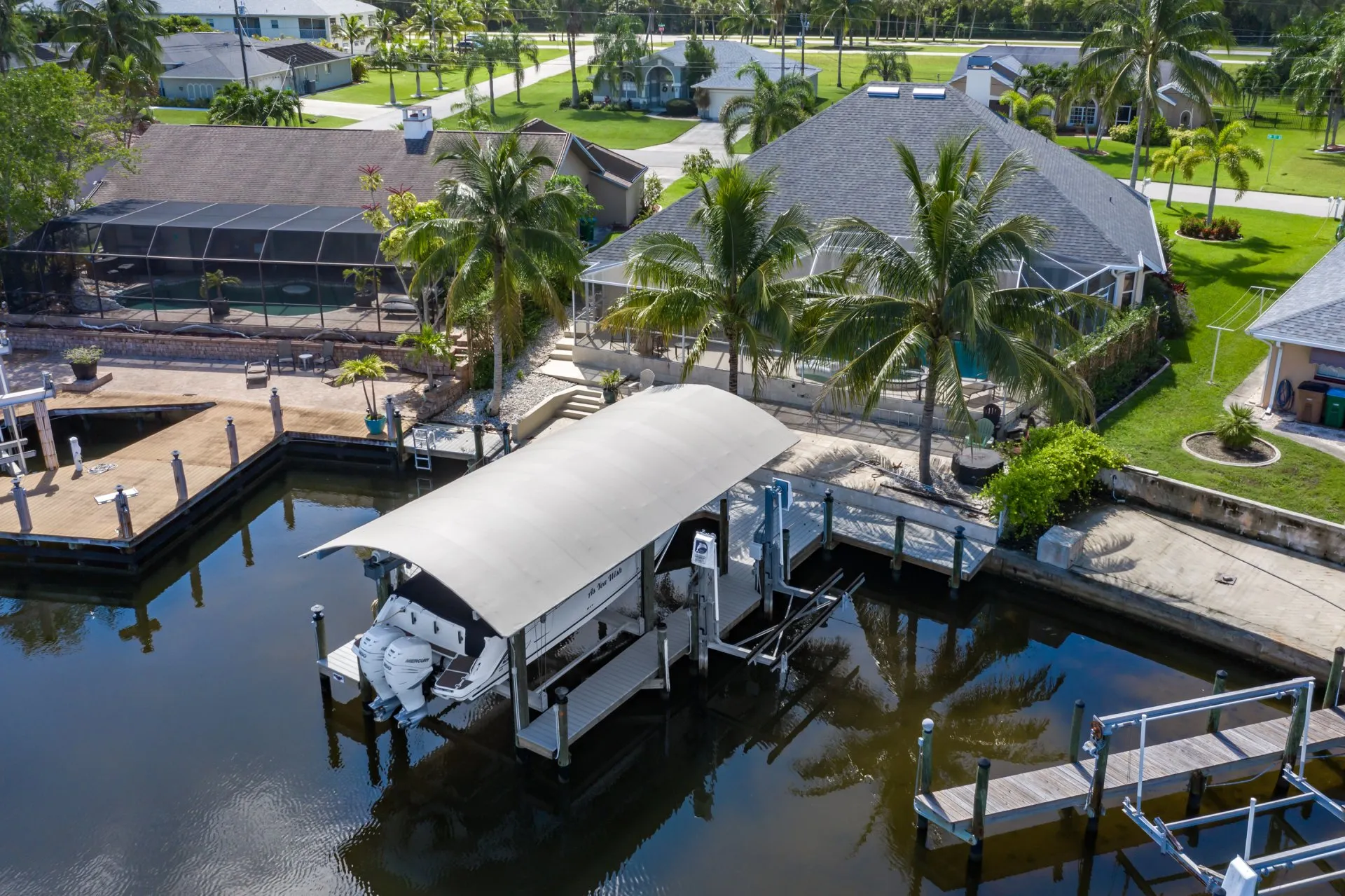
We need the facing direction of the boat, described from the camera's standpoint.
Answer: facing away from the viewer and to the right of the viewer

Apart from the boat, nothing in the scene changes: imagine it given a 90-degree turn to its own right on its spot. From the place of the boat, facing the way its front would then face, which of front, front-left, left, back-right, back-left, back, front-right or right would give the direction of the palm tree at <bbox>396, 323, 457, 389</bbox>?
back-left

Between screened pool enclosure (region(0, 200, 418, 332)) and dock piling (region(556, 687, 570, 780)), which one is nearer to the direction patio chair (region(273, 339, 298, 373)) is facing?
the dock piling

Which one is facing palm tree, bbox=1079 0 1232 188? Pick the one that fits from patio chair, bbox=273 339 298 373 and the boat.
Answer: the boat

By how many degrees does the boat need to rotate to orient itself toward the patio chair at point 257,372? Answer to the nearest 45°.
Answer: approximately 45° to its left

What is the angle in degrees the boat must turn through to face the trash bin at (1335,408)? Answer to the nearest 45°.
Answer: approximately 45° to its right

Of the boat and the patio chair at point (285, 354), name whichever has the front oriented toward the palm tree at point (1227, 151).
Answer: the boat

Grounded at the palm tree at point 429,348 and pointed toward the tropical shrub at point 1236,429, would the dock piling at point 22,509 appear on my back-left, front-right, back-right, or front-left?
back-right

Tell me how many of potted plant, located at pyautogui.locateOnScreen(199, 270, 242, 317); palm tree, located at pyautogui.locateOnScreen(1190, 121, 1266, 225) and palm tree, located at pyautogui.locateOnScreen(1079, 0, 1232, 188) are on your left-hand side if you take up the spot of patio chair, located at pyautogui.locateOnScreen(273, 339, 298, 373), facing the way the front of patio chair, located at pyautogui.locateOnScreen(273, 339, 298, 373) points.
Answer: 2

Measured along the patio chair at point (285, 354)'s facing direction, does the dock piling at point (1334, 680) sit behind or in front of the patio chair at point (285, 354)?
in front

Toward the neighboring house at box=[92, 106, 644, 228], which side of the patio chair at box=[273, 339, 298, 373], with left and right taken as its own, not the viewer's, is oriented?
back

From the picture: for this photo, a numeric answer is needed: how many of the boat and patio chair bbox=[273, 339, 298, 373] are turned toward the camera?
1

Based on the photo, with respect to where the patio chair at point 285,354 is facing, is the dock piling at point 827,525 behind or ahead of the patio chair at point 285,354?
ahead

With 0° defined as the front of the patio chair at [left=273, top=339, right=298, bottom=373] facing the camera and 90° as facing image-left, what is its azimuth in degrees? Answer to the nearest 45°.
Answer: approximately 0°

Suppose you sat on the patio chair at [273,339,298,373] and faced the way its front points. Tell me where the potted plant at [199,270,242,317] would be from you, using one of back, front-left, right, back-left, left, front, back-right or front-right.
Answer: back-right

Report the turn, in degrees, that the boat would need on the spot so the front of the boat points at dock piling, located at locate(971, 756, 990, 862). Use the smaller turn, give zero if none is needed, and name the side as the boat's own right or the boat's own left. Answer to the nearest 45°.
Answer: approximately 90° to the boat's own right

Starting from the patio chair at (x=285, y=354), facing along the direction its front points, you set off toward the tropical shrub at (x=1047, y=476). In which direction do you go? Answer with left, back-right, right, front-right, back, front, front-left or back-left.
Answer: front-left

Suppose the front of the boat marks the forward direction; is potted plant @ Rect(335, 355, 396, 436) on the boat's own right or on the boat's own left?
on the boat's own left

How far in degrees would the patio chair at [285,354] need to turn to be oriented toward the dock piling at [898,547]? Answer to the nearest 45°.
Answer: approximately 45° to its left
